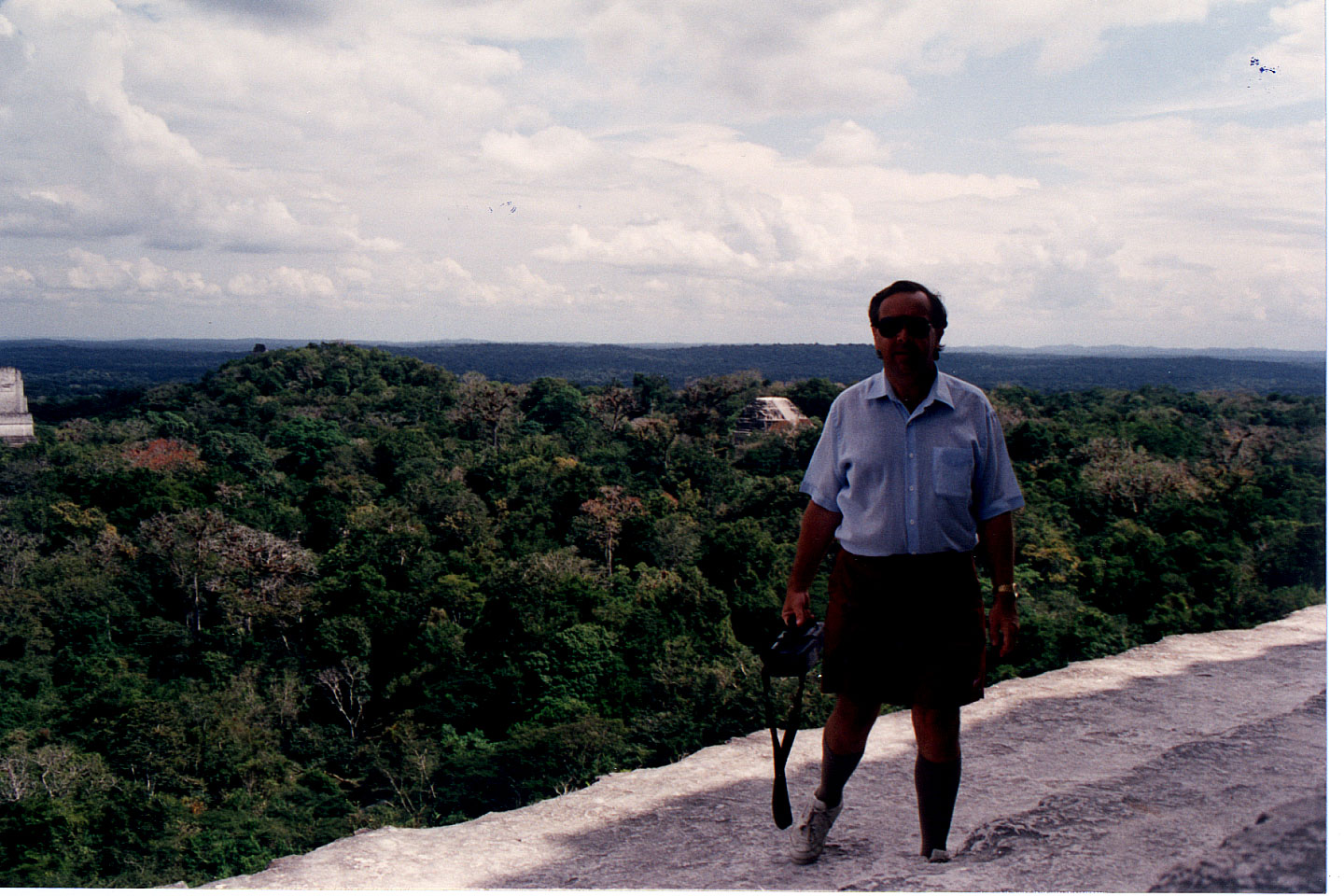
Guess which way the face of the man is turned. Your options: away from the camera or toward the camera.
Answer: toward the camera

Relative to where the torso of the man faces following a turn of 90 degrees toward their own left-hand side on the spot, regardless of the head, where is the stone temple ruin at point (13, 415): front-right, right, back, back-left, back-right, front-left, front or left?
back-left

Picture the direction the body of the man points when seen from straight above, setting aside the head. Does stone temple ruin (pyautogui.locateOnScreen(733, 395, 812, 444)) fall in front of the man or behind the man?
behind

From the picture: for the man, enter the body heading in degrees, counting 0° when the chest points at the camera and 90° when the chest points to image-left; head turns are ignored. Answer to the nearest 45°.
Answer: approximately 0°
